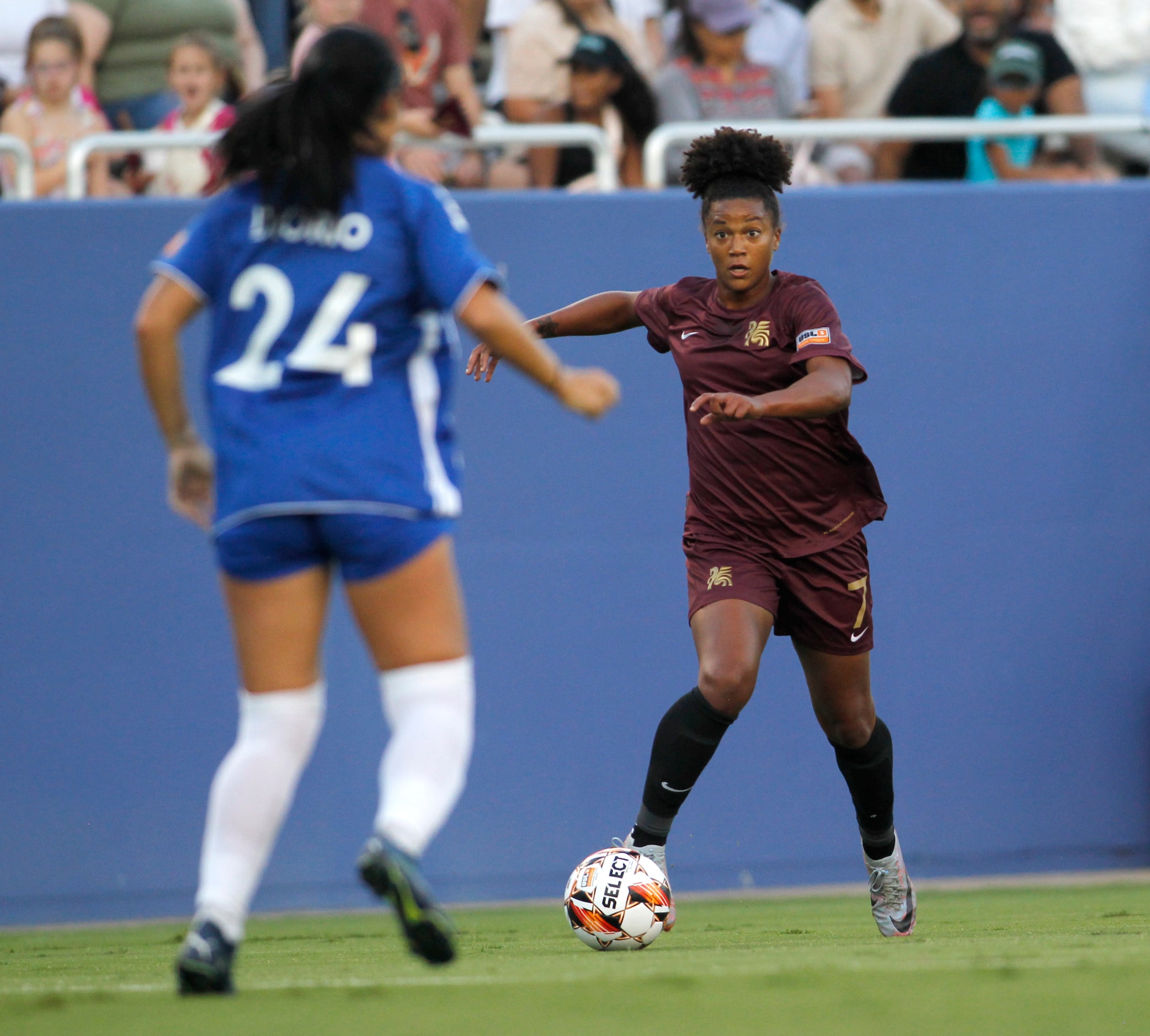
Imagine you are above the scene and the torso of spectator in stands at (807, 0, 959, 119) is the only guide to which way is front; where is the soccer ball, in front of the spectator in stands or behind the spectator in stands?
in front

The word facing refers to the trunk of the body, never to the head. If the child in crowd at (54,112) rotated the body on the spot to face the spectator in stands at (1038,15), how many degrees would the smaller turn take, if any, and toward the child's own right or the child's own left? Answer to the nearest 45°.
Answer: approximately 90° to the child's own left

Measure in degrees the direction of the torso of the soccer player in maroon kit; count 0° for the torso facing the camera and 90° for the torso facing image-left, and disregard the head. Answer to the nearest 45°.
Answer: approximately 0°

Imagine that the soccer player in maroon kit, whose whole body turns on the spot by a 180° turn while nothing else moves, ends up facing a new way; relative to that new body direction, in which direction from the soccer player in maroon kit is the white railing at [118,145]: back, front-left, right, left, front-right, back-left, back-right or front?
front-left

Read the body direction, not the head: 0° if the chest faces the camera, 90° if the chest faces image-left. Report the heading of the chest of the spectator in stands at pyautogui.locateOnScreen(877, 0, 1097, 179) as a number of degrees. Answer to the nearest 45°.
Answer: approximately 0°

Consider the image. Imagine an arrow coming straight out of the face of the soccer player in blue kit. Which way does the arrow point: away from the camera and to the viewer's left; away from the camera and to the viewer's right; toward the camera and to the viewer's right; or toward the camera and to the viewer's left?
away from the camera and to the viewer's right

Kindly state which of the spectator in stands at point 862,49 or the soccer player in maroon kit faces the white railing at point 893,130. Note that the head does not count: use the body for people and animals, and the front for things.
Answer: the spectator in stands

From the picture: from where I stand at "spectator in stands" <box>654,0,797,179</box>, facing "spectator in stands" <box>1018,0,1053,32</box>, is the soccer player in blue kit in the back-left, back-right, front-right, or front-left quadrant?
back-right

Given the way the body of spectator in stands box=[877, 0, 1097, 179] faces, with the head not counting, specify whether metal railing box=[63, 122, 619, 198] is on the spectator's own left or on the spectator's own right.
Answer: on the spectator's own right

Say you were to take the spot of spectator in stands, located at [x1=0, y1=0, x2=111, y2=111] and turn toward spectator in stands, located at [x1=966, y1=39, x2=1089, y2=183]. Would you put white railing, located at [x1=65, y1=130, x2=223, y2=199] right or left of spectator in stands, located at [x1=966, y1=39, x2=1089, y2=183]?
right
